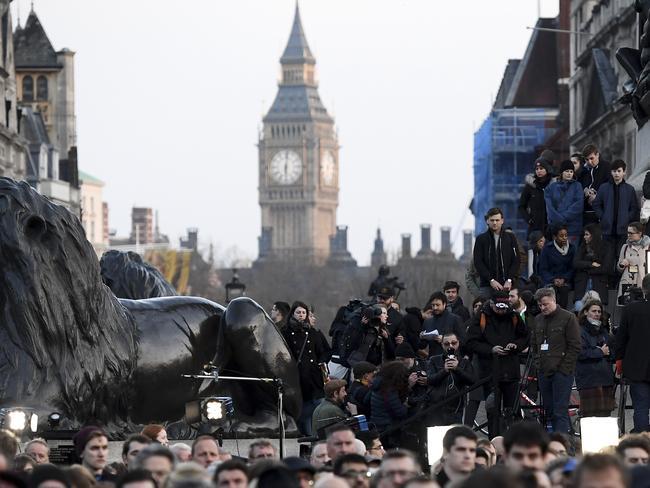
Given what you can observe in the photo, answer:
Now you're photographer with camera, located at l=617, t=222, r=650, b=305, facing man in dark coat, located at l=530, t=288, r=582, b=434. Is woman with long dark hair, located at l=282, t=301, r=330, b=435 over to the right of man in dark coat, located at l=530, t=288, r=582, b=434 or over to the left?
right

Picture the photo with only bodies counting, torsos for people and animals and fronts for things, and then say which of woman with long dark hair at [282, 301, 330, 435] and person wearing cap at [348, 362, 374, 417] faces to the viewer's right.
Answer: the person wearing cap

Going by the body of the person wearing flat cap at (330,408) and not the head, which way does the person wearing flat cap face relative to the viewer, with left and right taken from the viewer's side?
facing to the right of the viewer

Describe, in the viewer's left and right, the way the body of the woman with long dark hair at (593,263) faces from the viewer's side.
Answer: facing the viewer and to the left of the viewer

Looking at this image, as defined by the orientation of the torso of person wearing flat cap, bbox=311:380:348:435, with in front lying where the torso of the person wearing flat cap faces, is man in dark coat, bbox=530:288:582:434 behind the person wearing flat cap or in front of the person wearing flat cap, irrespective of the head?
in front

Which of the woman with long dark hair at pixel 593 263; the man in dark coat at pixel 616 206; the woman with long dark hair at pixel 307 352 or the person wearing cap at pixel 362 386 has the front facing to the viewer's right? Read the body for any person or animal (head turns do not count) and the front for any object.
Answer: the person wearing cap

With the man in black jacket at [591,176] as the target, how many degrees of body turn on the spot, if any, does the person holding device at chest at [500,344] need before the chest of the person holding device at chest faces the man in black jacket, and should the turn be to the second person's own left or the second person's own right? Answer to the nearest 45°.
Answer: approximately 180°

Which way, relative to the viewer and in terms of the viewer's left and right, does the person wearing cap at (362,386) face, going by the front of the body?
facing to the right of the viewer

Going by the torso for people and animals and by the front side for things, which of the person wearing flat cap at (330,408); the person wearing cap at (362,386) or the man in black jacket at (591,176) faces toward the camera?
the man in black jacket
